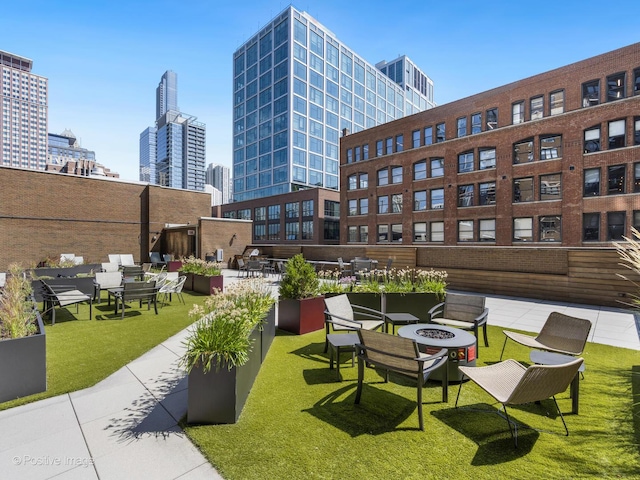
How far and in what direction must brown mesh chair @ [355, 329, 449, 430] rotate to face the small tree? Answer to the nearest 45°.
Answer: approximately 90° to its left

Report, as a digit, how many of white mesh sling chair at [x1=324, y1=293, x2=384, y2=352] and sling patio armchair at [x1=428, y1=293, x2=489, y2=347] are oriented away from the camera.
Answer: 0

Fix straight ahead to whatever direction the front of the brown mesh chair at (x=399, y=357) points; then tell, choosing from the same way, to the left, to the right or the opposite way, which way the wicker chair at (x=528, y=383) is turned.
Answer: to the left

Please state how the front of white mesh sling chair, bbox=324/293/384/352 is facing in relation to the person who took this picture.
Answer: facing the viewer and to the right of the viewer

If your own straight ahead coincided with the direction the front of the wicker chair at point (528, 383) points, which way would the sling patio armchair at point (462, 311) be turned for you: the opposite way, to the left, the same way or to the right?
to the left

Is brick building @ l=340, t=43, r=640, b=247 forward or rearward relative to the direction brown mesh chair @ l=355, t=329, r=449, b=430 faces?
forward

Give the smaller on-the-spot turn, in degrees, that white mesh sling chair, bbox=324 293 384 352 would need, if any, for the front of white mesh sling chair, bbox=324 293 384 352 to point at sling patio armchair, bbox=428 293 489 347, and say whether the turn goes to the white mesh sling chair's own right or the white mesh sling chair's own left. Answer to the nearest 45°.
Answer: approximately 45° to the white mesh sling chair's own left

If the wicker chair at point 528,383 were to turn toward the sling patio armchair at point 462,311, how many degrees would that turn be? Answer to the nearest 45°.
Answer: approximately 45° to its right

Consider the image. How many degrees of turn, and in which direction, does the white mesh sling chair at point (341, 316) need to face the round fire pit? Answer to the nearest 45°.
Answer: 0° — it already faces it

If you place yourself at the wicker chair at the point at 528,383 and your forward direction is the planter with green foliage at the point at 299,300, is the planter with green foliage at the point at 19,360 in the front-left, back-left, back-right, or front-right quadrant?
front-left

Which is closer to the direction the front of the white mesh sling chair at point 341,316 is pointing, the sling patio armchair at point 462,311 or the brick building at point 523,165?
the sling patio armchair

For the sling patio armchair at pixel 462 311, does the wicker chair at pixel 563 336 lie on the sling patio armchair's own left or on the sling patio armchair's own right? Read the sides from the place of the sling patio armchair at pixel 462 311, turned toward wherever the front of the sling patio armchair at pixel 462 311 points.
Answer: on the sling patio armchair's own left

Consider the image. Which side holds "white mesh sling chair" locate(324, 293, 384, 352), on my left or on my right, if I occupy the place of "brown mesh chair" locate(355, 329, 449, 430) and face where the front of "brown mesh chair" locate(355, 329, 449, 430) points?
on my left

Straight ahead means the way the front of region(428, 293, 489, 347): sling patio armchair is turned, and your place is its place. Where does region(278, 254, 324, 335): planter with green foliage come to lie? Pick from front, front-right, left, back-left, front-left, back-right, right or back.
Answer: front-right

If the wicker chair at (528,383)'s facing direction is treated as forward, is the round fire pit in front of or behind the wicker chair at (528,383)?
in front

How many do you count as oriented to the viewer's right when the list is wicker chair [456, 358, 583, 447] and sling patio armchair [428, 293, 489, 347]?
0

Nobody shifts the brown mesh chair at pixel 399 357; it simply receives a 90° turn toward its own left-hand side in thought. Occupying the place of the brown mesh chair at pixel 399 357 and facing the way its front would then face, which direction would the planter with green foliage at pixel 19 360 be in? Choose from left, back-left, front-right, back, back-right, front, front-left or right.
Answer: front-left

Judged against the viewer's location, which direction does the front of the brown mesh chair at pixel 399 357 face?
facing away from the viewer and to the right of the viewer
